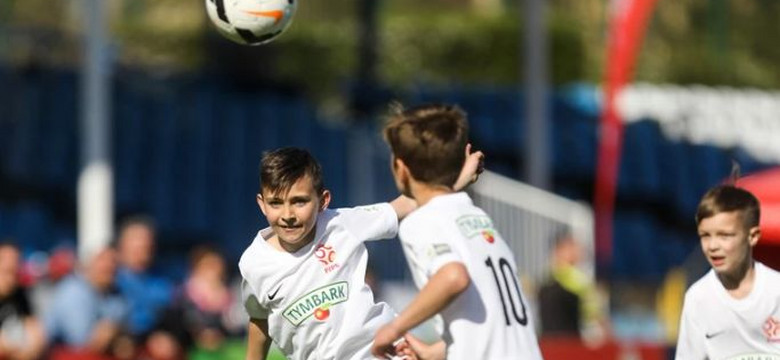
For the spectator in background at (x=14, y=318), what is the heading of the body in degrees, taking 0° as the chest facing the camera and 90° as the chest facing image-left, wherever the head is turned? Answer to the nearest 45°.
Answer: approximately 0°

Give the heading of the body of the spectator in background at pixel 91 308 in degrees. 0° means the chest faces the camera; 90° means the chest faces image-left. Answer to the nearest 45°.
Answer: approximately 315°

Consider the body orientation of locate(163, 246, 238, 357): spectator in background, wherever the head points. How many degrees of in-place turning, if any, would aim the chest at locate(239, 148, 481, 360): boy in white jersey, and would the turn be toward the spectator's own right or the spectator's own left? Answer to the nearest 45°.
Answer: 0° — they already face them

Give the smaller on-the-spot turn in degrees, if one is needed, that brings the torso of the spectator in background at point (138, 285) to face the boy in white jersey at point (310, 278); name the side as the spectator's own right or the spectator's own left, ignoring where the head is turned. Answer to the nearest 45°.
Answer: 0° — they already face them

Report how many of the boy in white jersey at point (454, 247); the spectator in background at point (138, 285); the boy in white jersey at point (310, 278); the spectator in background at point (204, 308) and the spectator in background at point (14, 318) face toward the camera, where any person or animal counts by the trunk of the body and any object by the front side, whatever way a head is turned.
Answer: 4
